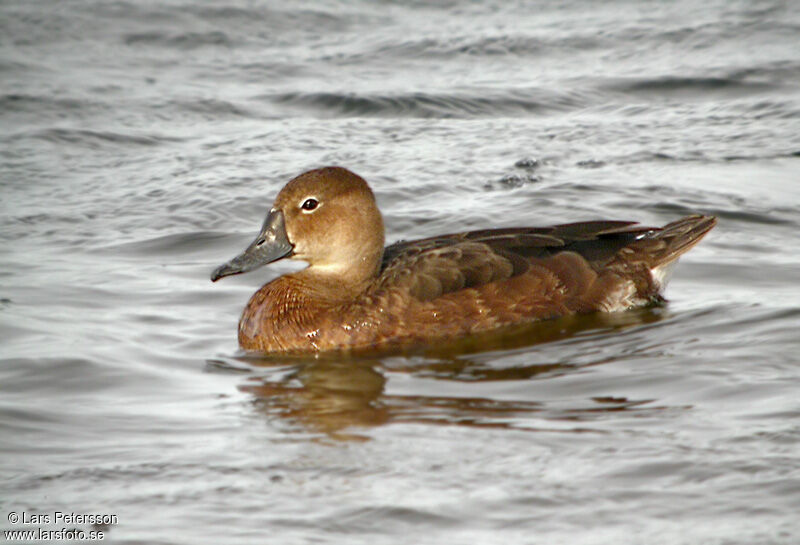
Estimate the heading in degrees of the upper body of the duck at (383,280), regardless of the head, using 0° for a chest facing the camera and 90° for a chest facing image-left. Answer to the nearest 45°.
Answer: approximately 90°
